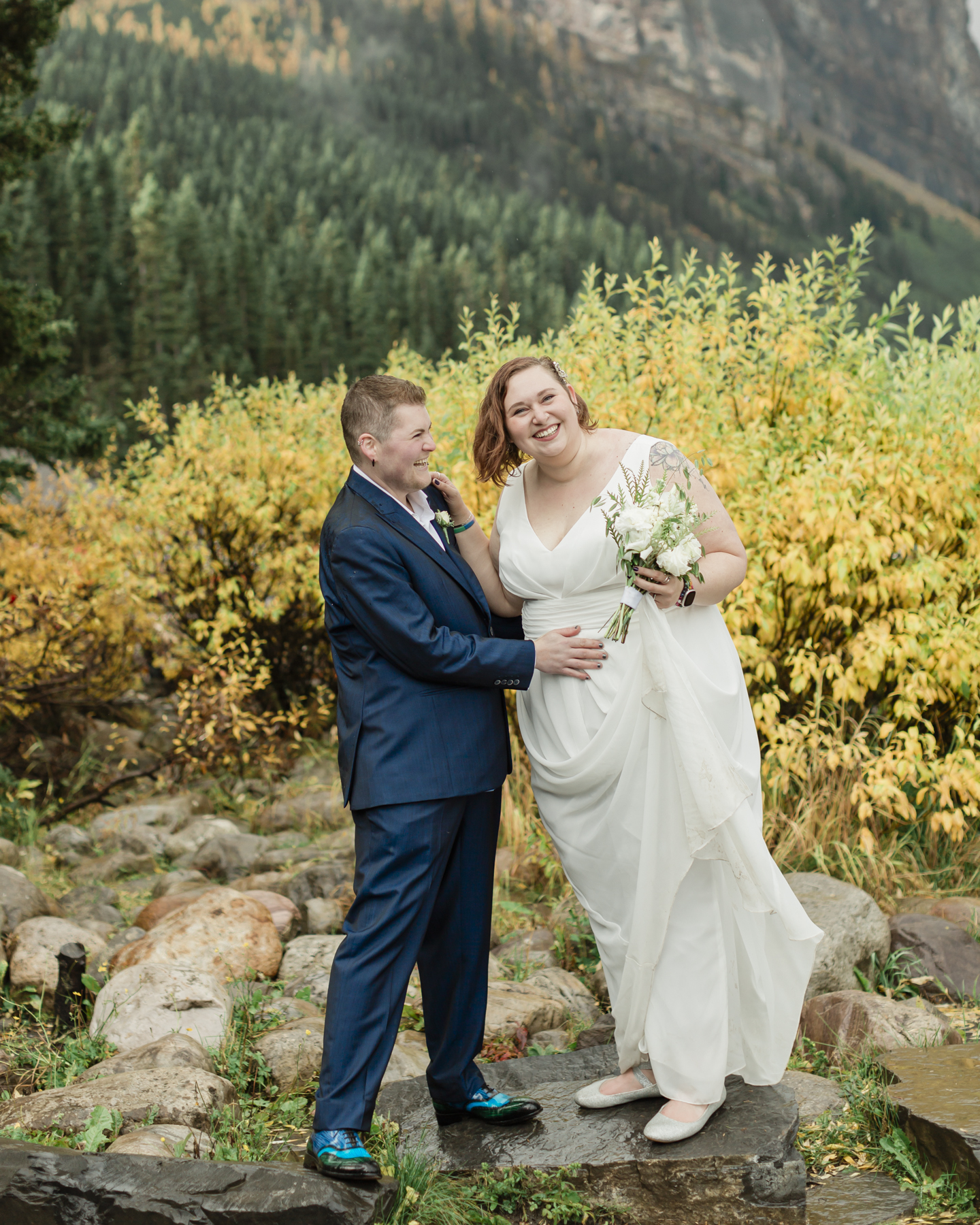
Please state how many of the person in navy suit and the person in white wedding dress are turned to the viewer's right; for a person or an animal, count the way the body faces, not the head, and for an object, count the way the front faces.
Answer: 1

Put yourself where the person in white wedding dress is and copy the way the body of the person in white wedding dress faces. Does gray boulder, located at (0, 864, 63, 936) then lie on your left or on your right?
on your right

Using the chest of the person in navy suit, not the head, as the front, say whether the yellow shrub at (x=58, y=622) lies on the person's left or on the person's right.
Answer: on the person's left

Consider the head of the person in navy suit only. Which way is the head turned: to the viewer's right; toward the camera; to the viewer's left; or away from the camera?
to the viewer's right

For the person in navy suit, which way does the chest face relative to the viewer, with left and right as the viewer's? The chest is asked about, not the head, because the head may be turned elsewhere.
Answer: facing to the right of the viewer
